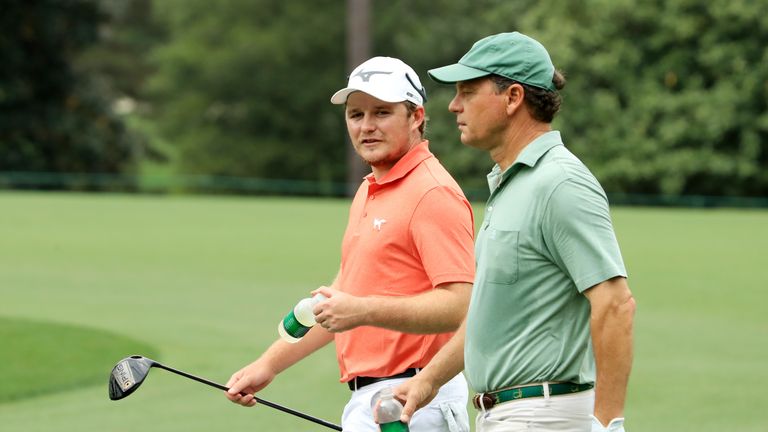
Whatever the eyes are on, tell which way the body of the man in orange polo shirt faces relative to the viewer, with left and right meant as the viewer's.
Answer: facing the viewer and to the left of the viewer

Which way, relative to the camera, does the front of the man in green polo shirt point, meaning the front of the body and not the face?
to the viewer's left

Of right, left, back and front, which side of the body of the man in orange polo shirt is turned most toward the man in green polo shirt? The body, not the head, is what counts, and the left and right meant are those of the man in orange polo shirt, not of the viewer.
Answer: left

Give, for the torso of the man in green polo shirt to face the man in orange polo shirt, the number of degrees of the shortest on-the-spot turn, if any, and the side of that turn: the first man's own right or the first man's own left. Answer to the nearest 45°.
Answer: approximately 45° to the first man's own right

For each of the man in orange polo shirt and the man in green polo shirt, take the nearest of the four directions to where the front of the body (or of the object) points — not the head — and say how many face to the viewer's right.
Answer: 0

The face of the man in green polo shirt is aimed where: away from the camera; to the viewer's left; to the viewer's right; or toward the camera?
to the viewer's left
